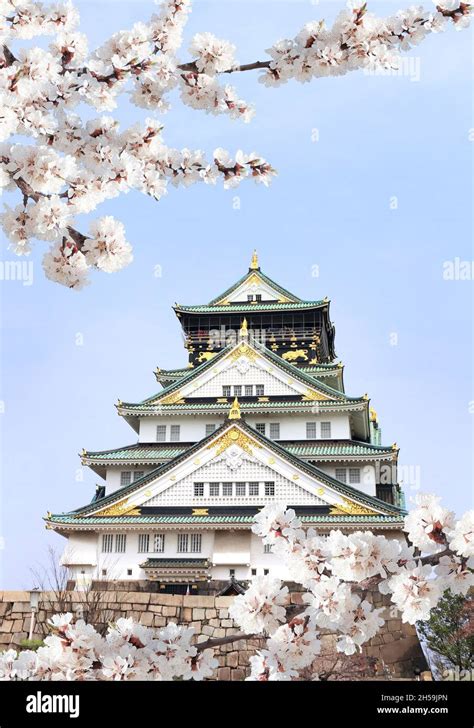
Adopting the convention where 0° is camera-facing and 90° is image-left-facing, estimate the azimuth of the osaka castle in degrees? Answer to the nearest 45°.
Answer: approximately 0°
